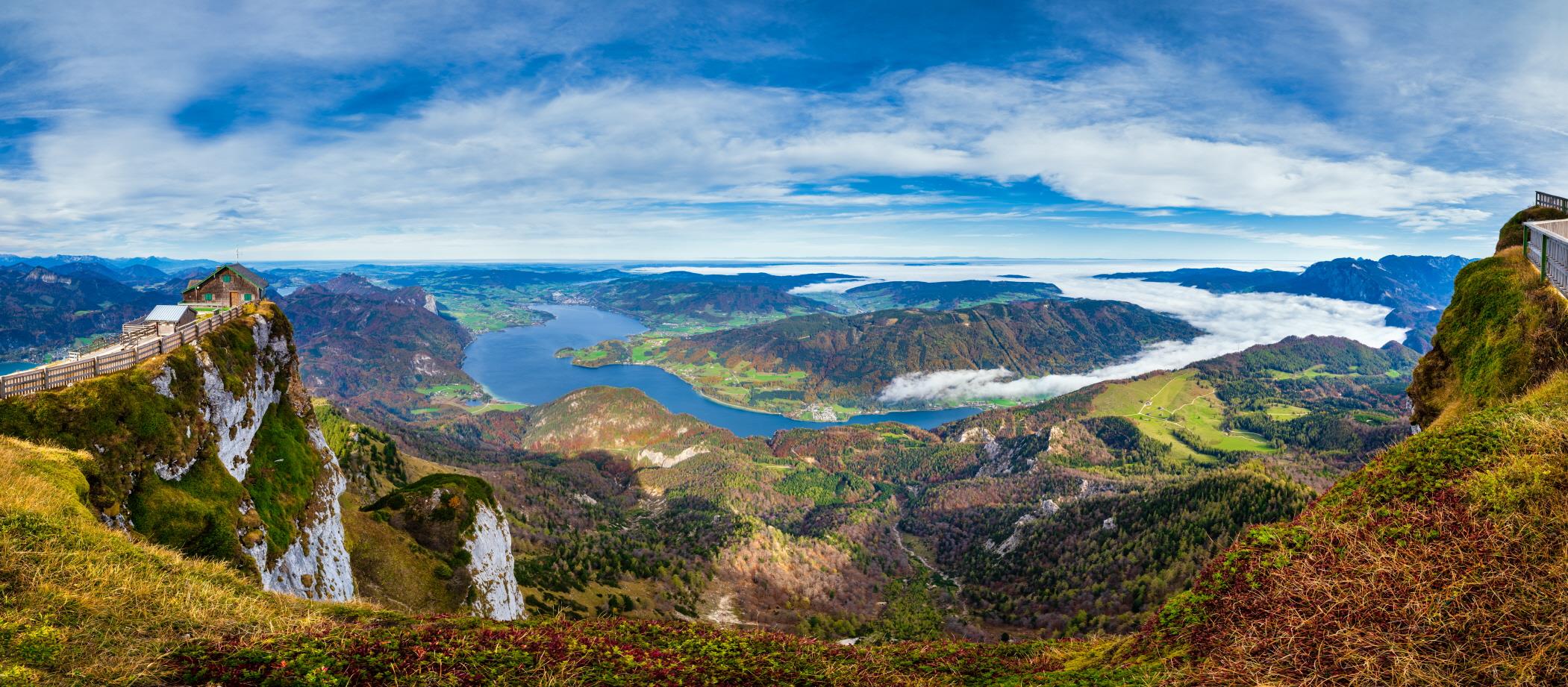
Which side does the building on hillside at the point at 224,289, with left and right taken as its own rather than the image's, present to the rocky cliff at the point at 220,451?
front

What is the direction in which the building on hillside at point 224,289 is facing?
toward the camera

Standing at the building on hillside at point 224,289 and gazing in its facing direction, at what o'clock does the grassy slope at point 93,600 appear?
The grassy slope is roughly at 12 o'clock from the building on hillside.

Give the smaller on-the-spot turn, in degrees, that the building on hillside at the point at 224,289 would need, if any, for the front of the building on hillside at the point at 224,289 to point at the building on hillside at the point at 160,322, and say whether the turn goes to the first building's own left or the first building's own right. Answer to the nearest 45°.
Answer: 0° — it already faces it

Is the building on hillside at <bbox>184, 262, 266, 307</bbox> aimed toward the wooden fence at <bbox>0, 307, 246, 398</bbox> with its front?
yes
